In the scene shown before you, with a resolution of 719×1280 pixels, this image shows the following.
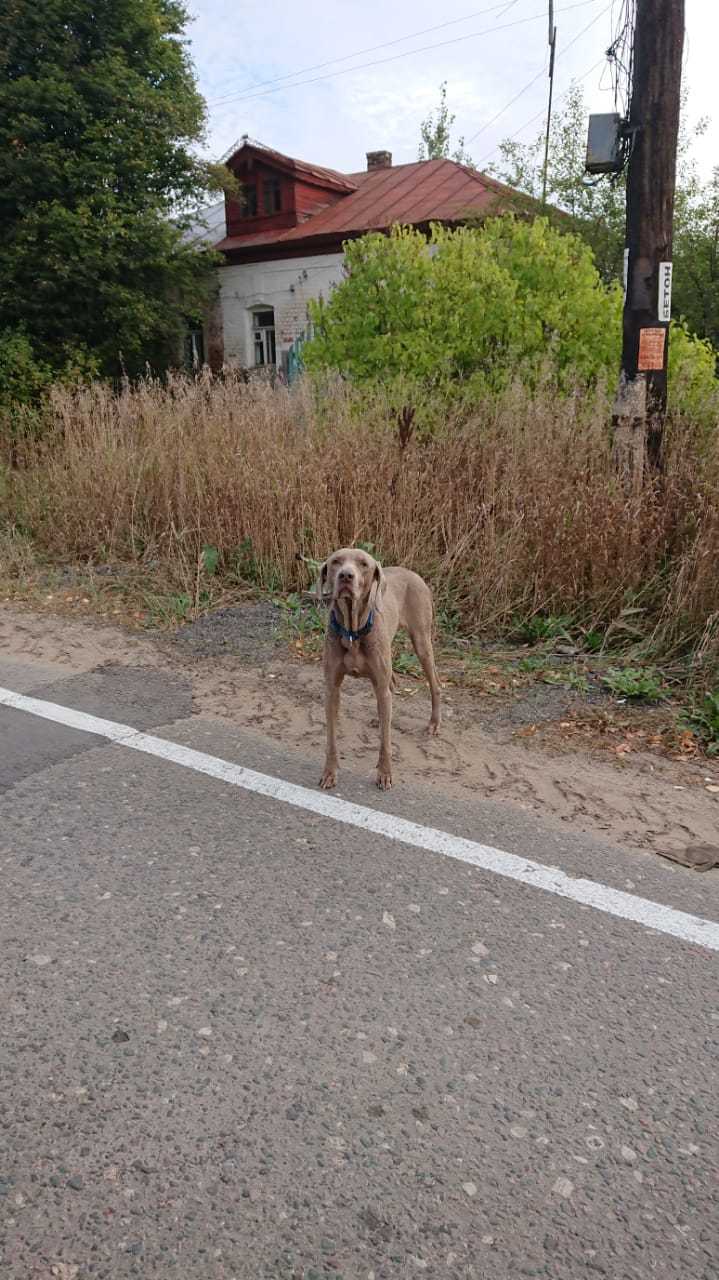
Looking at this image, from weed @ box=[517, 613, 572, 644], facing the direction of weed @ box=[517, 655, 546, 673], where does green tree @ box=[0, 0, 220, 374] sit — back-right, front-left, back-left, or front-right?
back-right

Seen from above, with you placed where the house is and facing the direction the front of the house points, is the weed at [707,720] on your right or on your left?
on your left

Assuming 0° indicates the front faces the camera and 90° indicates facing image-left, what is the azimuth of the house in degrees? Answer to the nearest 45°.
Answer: approximately 45°

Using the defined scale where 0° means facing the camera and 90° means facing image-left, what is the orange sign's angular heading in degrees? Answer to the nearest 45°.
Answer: approximately 0°

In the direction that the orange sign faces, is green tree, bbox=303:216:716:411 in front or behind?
behind
